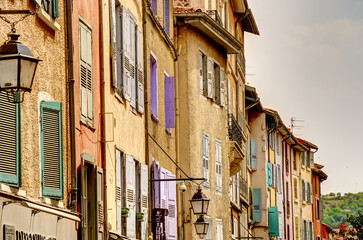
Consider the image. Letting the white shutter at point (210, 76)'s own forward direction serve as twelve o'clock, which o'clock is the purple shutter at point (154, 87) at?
The purple shutter is roughly at 2 o'clock from the white shutter.

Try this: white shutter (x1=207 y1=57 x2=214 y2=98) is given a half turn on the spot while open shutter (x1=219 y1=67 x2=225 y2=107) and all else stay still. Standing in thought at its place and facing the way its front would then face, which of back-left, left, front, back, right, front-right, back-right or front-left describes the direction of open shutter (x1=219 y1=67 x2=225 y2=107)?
front-right

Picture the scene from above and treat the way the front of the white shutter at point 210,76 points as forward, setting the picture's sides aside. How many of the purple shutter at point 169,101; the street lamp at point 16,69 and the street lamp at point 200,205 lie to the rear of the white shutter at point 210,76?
0

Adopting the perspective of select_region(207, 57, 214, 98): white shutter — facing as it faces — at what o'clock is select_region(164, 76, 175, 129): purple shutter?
The purple shutter is roughly at 2 o'clock from the white shutter.

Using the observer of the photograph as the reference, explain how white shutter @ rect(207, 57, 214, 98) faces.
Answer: facing the viewer and to the right of the viewer

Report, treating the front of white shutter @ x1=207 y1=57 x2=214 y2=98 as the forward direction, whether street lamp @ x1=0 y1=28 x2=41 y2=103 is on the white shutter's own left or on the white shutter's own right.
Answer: on the white shutter's own right

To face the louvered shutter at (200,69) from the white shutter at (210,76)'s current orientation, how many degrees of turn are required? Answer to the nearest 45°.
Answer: approximately 45° to its right

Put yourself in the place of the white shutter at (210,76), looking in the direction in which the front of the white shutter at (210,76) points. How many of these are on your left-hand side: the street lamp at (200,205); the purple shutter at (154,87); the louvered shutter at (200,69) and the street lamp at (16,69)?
0

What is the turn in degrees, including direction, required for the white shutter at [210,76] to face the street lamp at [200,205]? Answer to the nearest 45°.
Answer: approximately 45° to its right

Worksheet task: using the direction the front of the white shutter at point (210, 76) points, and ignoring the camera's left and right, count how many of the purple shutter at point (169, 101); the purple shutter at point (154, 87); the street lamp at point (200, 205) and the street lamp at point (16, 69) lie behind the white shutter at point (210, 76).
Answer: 0
